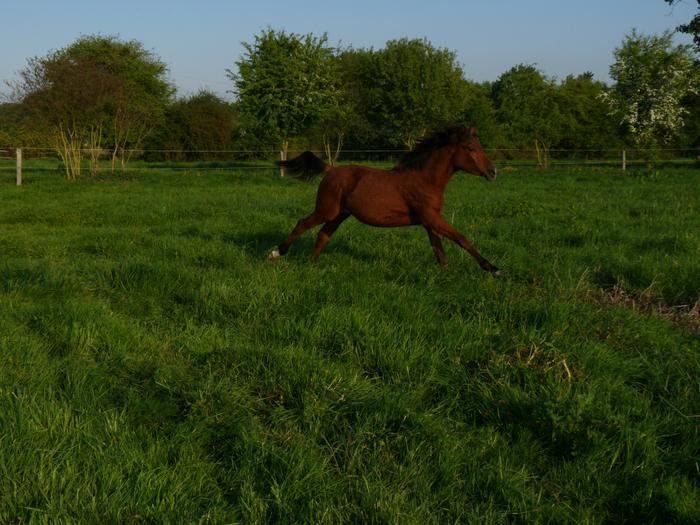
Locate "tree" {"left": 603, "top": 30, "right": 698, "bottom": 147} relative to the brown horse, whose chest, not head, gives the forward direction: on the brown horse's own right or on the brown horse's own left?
on the brown horse's own left

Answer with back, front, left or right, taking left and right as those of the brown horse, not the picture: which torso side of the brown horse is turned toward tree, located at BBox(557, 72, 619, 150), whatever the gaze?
left

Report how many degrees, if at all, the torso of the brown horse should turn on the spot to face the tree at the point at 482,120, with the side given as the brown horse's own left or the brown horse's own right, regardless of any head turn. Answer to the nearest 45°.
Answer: approximately 90° to the brown horse's own left

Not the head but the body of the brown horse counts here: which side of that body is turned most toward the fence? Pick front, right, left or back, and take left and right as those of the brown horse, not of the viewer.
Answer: left

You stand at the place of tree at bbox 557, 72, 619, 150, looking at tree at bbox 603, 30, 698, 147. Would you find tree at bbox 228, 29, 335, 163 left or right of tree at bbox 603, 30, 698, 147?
right

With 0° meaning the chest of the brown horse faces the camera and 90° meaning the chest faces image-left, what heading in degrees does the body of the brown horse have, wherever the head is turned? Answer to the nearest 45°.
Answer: approximately 270°

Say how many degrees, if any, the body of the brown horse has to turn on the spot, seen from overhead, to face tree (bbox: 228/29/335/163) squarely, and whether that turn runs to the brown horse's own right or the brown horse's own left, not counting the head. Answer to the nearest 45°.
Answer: approximately 90° to the brown horse's own left
